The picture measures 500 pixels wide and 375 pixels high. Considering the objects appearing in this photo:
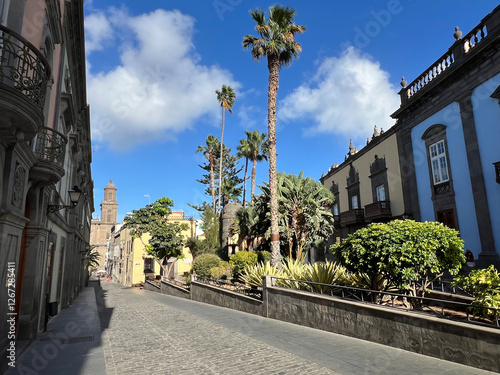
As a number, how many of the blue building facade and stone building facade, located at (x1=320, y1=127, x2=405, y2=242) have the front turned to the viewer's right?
0

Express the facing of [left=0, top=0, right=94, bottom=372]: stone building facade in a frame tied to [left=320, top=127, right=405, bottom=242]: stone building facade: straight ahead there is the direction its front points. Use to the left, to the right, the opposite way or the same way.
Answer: the opposite way

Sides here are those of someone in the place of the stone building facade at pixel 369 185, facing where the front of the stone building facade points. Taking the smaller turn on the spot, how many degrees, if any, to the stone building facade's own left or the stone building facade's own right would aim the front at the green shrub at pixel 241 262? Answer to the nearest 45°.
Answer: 0° — it already faces it

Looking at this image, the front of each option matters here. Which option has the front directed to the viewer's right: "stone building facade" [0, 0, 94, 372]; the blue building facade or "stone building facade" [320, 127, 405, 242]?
"stone building facade" [0, 0, 94, 372]

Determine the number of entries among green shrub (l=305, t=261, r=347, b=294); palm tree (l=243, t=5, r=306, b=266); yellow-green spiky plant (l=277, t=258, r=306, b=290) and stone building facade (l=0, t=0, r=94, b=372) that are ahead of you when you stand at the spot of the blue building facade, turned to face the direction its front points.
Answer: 4

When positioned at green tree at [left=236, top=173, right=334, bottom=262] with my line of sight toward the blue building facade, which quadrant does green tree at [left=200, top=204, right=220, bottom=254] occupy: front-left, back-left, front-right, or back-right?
back-left

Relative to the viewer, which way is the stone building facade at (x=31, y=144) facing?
to the viewer's right

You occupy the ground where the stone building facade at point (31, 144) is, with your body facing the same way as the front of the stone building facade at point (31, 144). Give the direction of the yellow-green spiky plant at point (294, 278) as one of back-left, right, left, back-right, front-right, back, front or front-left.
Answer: front

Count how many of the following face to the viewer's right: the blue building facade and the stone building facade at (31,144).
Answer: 1

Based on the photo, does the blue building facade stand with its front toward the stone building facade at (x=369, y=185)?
no

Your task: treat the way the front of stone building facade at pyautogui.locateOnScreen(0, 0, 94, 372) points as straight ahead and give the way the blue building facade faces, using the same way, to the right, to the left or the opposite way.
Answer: the opposite way

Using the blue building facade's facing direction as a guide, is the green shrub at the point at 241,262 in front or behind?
in front

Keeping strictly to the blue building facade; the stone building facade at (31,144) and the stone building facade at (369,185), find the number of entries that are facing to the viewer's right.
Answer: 1

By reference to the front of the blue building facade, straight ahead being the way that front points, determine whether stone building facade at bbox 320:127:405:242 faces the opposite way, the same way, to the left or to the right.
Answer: the same way

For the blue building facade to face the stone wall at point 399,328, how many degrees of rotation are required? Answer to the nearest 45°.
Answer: approximately 45° to its left

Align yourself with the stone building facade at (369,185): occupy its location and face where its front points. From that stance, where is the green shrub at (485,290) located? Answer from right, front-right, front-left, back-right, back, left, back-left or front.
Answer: front-left
